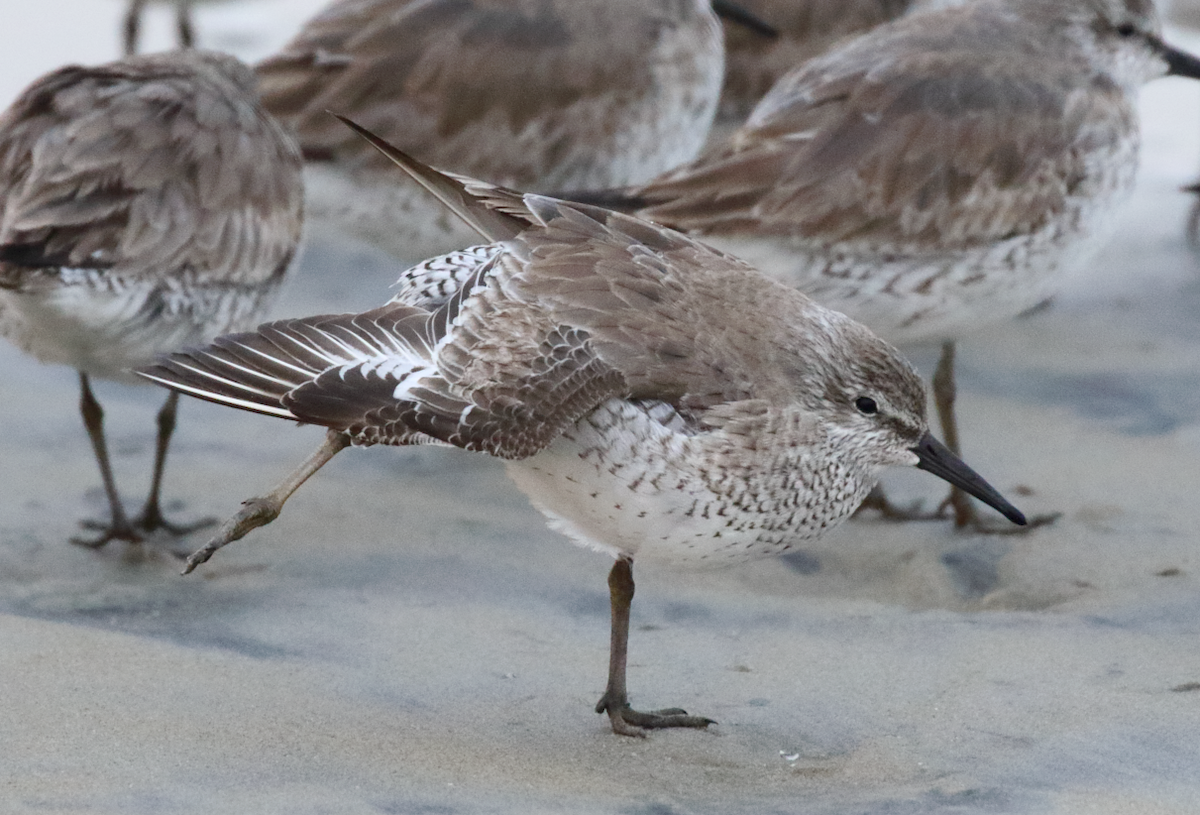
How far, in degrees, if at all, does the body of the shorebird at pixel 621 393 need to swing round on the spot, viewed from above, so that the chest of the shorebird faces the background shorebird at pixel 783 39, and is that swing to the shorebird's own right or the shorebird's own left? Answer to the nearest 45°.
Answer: approximately 90° to the shorebird's own left

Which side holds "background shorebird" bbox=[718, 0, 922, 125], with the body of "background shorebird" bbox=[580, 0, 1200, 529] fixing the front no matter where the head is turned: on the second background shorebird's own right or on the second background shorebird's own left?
on the second background shorebird's own left

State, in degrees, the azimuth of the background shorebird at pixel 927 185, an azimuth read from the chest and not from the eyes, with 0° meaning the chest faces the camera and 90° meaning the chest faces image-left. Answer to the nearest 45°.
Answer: approximately 270°

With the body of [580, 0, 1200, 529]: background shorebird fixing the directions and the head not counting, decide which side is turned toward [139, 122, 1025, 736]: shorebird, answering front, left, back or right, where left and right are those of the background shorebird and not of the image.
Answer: right

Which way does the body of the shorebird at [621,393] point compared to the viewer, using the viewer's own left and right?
facing to the right of the viewer

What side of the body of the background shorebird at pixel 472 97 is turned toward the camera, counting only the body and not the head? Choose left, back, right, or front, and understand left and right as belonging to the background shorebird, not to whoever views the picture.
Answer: right

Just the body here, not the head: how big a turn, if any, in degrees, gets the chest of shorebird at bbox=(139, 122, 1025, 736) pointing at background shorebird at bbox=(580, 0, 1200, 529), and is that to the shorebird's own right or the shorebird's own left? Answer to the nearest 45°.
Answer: approximately 45° to the shorebird's own left

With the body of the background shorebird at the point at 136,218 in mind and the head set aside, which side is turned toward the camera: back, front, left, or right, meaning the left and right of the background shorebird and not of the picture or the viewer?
right

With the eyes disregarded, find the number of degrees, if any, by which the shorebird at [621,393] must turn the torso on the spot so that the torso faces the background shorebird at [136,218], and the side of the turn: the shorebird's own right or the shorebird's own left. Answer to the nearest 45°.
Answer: approximately 135° to the shorebird's own left

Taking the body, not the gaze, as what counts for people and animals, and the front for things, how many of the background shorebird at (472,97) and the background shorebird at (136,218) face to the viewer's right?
2

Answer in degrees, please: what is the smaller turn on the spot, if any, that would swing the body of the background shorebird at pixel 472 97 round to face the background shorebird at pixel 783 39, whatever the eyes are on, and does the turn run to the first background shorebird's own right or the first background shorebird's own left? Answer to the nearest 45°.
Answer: approximately 45° to the first background shorebird's own left
